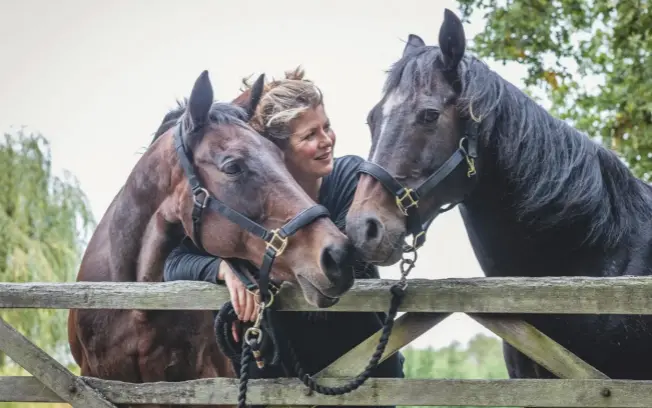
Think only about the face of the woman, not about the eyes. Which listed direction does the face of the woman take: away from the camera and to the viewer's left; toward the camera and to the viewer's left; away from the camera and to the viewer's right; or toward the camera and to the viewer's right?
toward the camera and to the viewer's right

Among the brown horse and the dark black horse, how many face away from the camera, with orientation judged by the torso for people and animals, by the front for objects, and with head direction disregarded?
0

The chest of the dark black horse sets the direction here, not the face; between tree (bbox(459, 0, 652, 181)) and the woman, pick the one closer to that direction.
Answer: the woman

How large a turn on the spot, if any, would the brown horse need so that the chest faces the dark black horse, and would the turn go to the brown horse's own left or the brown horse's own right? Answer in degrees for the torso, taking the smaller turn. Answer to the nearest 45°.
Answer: approximately 45° to the brown horse's own left

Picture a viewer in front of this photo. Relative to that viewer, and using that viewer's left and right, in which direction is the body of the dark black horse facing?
facing the viewer and to the left of the viewer

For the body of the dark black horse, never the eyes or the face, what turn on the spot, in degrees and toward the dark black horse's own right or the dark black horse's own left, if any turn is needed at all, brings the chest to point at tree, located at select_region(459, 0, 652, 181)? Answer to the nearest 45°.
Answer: approximately 135° to the dark black horse's own right

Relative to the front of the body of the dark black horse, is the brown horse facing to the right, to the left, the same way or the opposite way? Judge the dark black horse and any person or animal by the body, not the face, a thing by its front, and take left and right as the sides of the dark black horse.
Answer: to the left

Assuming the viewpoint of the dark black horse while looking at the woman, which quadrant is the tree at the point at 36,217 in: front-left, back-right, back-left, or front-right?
front-right
